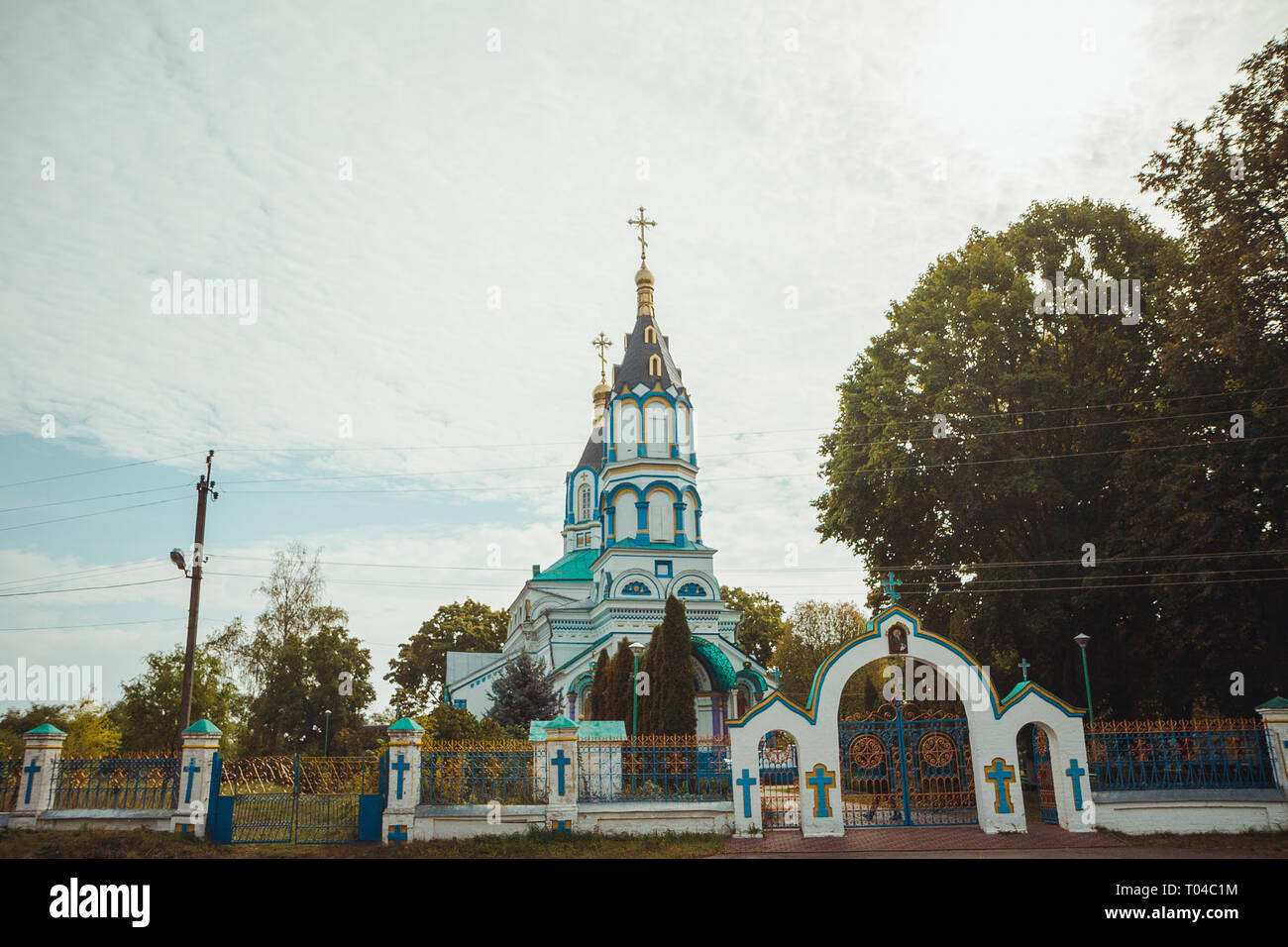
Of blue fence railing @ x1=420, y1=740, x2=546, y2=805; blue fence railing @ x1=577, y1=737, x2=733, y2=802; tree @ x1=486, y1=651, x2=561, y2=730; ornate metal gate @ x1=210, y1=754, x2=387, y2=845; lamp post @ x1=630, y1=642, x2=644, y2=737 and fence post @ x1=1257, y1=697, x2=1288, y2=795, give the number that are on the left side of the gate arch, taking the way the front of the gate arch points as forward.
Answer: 1

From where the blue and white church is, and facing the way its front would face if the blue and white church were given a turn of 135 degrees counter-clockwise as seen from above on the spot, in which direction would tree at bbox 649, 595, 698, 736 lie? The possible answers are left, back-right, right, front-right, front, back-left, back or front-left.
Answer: back

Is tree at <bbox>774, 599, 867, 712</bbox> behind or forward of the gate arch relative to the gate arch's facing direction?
behind

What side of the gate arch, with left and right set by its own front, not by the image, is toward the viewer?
front

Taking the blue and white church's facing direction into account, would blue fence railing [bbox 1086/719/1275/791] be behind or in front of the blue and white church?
in front

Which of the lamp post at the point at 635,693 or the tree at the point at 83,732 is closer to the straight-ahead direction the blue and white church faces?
the lamp post

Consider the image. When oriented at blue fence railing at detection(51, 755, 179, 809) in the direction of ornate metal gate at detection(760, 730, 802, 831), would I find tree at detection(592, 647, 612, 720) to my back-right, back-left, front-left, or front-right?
front-left

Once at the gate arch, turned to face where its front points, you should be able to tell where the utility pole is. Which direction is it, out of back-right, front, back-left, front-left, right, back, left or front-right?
right

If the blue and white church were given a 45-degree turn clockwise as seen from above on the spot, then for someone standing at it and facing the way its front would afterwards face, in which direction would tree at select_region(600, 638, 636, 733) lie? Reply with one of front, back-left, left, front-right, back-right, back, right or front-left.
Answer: front

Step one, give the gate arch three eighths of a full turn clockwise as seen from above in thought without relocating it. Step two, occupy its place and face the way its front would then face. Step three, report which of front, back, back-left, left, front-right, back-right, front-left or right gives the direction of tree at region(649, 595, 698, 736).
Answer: front

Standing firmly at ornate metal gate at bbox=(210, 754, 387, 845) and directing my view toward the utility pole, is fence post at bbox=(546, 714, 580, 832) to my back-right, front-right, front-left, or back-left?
back-right

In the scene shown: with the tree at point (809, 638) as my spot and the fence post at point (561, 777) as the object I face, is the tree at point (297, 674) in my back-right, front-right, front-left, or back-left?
front-right

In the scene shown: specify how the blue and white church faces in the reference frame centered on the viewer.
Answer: facing the viewer and to the right of the viewer

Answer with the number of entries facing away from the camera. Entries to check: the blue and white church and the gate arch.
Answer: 0

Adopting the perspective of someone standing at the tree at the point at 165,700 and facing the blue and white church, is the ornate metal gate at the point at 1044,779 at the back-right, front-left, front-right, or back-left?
front-right
